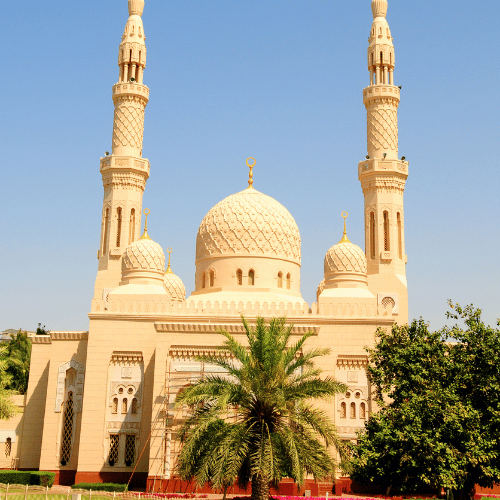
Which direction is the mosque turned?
toward the camera

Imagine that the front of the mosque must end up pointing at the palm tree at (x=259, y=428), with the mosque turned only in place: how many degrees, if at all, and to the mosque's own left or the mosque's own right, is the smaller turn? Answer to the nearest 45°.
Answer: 0° — it already faces it

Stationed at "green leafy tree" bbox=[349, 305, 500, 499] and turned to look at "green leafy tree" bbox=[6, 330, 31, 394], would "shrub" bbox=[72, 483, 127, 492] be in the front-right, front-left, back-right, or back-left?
front-left

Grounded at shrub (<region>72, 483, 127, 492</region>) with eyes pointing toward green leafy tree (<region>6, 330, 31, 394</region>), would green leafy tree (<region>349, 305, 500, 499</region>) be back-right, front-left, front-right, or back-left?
back-right

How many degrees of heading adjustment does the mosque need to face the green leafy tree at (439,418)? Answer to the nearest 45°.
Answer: approximately 45° to its left
